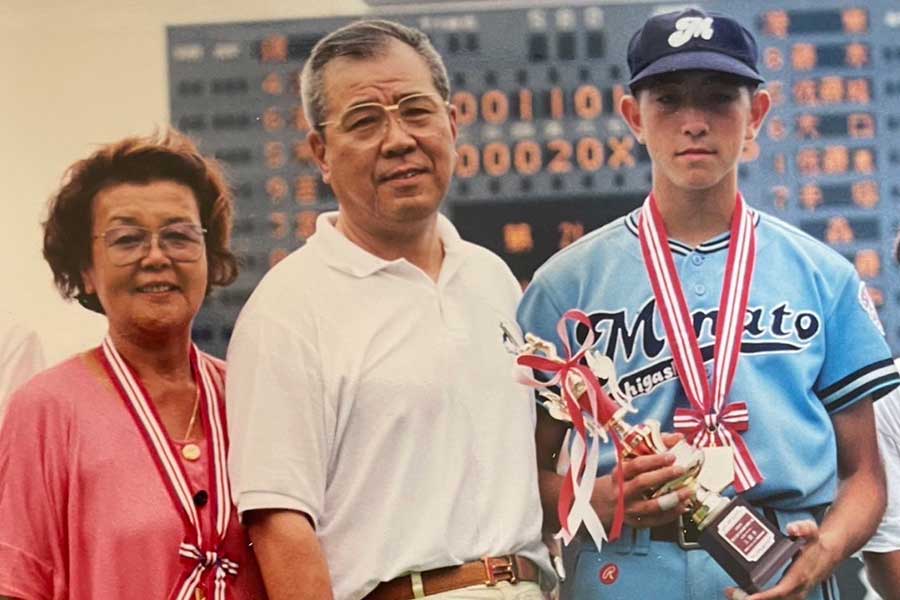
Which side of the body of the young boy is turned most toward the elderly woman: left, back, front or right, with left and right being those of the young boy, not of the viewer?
right

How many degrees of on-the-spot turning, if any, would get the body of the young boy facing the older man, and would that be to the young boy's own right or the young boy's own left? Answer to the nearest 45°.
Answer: approximately 90° to the young boy's own right

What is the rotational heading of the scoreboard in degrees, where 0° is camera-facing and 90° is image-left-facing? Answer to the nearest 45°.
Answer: approximately 0°

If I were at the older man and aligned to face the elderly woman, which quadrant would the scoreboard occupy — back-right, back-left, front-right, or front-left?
back-right

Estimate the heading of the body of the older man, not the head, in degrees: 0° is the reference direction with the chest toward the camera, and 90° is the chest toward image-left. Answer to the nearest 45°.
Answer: approximately 315°

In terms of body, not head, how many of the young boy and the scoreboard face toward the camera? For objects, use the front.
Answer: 2

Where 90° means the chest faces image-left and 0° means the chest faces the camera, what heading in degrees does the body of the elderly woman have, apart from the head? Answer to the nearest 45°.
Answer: approximately 315°
